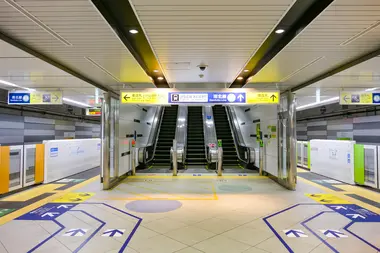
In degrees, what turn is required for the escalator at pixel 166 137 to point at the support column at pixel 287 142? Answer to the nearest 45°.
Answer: approximately 45° to its left

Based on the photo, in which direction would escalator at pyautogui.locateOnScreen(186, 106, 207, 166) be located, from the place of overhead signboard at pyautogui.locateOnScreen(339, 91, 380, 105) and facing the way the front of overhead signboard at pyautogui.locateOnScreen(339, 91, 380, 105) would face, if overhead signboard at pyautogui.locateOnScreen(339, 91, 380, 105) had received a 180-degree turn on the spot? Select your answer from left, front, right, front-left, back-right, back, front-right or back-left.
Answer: left

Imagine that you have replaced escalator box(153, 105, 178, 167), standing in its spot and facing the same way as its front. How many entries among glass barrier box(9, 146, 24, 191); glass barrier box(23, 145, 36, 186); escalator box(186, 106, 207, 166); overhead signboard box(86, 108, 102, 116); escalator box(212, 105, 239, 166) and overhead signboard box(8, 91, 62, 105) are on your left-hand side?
2

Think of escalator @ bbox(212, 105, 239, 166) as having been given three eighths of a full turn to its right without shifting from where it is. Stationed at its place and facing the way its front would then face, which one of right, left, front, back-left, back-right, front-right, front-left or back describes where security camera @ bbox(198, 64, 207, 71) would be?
back-left

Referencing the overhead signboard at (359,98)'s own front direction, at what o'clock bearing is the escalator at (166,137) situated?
The escalator is roughly at 3 o'clock from the overhead signboard.

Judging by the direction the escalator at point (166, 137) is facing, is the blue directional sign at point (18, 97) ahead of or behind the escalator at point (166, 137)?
ahead

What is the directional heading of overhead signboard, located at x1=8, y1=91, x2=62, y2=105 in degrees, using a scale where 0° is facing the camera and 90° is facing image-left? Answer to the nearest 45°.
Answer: approximately 0°

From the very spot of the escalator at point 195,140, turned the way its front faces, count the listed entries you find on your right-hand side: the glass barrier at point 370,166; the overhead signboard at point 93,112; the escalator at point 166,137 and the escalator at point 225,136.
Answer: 2

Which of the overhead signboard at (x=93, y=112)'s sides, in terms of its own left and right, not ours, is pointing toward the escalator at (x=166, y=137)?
left

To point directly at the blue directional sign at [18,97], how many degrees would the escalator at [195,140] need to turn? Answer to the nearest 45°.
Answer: approximately 45° to its right

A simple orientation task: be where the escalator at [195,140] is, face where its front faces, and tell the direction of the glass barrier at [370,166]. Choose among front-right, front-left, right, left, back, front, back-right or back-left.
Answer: front-left

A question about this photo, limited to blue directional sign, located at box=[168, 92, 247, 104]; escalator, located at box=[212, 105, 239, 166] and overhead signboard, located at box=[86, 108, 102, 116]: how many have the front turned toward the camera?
3

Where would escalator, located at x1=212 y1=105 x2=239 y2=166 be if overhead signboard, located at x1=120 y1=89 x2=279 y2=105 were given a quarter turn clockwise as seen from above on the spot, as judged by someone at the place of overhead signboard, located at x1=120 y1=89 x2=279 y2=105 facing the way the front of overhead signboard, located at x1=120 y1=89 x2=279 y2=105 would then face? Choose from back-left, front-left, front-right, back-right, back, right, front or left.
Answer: right
